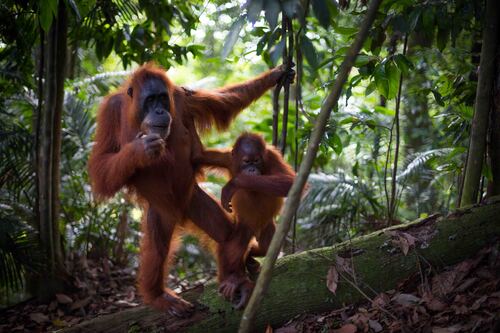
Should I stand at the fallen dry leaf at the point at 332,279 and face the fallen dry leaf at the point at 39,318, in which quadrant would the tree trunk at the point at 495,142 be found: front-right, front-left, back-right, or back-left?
back-right

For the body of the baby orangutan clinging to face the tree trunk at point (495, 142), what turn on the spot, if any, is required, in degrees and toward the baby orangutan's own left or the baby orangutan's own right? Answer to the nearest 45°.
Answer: approximately 90° to the baby orangutan's own left

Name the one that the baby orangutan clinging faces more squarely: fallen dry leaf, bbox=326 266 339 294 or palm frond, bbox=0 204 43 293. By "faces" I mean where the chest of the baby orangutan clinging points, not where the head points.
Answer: the fallen dry leaf

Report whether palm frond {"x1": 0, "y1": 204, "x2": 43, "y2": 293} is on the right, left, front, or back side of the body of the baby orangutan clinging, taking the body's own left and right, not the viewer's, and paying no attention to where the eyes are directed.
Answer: right

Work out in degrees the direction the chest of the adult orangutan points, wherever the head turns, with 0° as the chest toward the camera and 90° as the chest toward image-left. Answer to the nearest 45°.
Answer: approximately 315°
